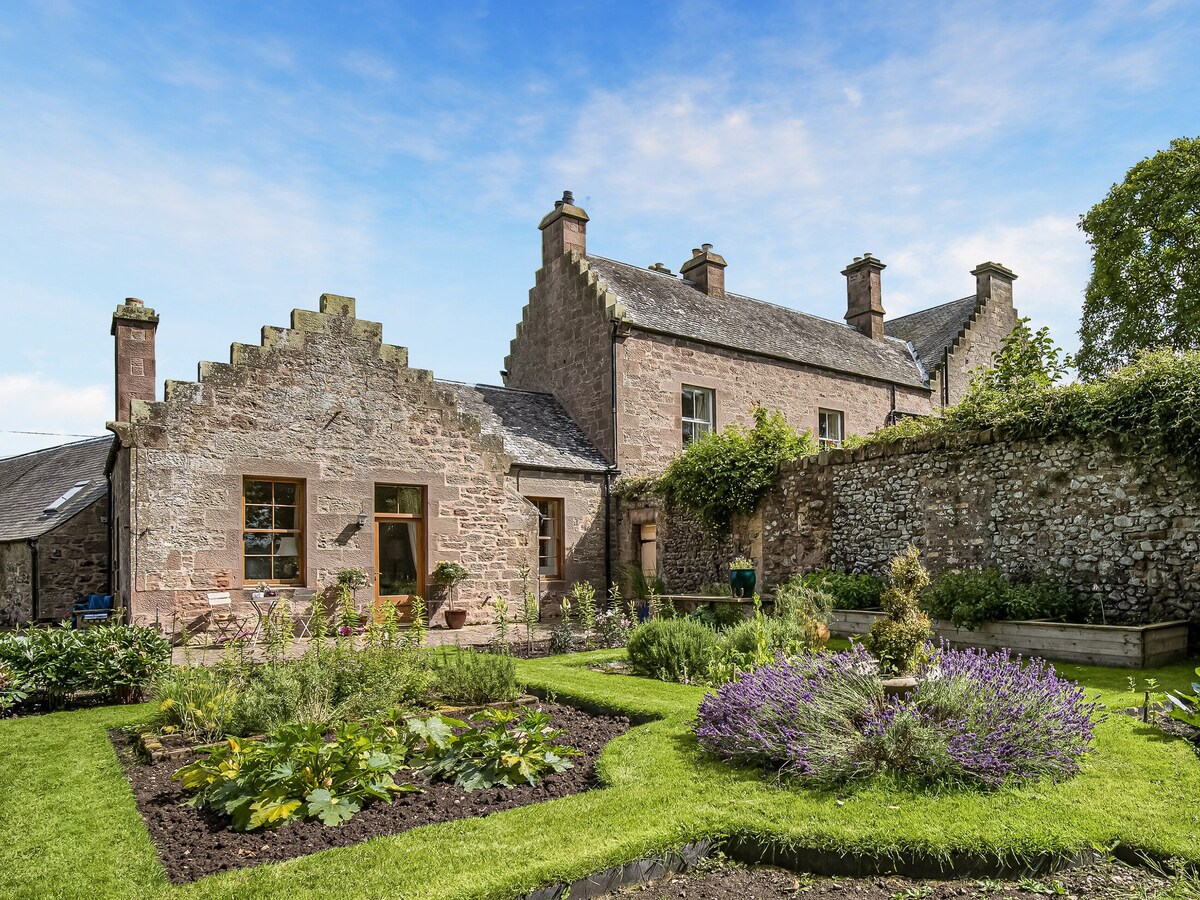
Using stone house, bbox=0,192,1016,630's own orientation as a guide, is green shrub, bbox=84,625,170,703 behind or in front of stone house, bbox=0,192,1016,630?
in front

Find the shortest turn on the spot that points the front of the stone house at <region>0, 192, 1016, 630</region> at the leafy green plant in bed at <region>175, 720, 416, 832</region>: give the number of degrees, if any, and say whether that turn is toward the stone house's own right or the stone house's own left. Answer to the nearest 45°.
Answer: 0° — it already faces it

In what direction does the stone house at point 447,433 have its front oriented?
toward the camera

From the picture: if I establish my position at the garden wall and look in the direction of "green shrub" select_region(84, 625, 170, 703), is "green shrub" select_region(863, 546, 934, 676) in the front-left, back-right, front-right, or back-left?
front-left

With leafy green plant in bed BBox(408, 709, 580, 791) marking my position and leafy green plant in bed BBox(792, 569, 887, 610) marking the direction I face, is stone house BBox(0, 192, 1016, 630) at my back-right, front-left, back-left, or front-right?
front-left

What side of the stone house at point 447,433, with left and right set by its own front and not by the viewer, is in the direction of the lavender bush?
front

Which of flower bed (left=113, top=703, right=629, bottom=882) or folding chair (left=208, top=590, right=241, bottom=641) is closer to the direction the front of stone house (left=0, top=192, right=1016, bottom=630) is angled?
the flower bed

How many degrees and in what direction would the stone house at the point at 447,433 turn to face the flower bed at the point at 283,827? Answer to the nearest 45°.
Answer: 0° — it already faces it

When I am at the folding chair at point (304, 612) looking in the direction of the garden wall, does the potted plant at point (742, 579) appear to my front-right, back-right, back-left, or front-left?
front-left

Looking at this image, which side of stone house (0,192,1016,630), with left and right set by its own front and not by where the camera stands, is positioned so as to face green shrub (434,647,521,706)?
front

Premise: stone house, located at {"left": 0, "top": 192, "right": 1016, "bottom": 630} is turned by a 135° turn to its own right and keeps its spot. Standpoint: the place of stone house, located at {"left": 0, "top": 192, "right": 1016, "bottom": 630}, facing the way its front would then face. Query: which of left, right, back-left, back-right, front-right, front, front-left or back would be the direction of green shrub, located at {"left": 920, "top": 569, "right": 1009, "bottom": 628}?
back

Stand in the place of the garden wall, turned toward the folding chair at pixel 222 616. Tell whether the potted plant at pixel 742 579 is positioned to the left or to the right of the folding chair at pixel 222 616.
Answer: right
